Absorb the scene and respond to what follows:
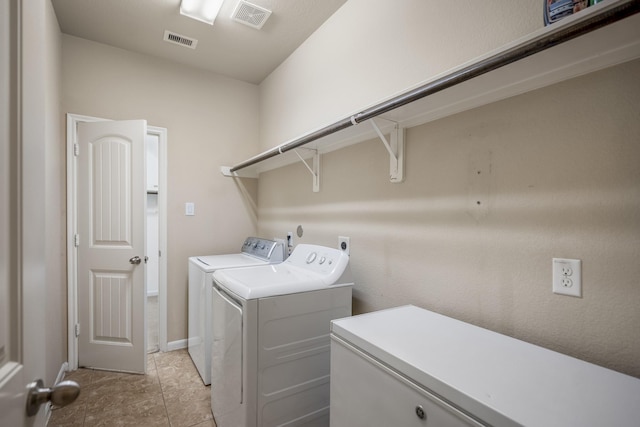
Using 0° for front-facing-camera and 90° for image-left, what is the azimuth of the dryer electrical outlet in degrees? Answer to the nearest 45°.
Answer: approximately 45°

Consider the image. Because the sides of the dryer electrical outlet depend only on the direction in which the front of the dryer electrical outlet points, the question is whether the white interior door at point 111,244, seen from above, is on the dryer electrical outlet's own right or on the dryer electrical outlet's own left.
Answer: on the dryer electrical outlet's own right

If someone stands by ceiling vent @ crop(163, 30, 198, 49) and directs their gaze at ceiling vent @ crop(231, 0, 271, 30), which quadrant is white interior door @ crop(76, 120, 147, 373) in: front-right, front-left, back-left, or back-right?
back-right
